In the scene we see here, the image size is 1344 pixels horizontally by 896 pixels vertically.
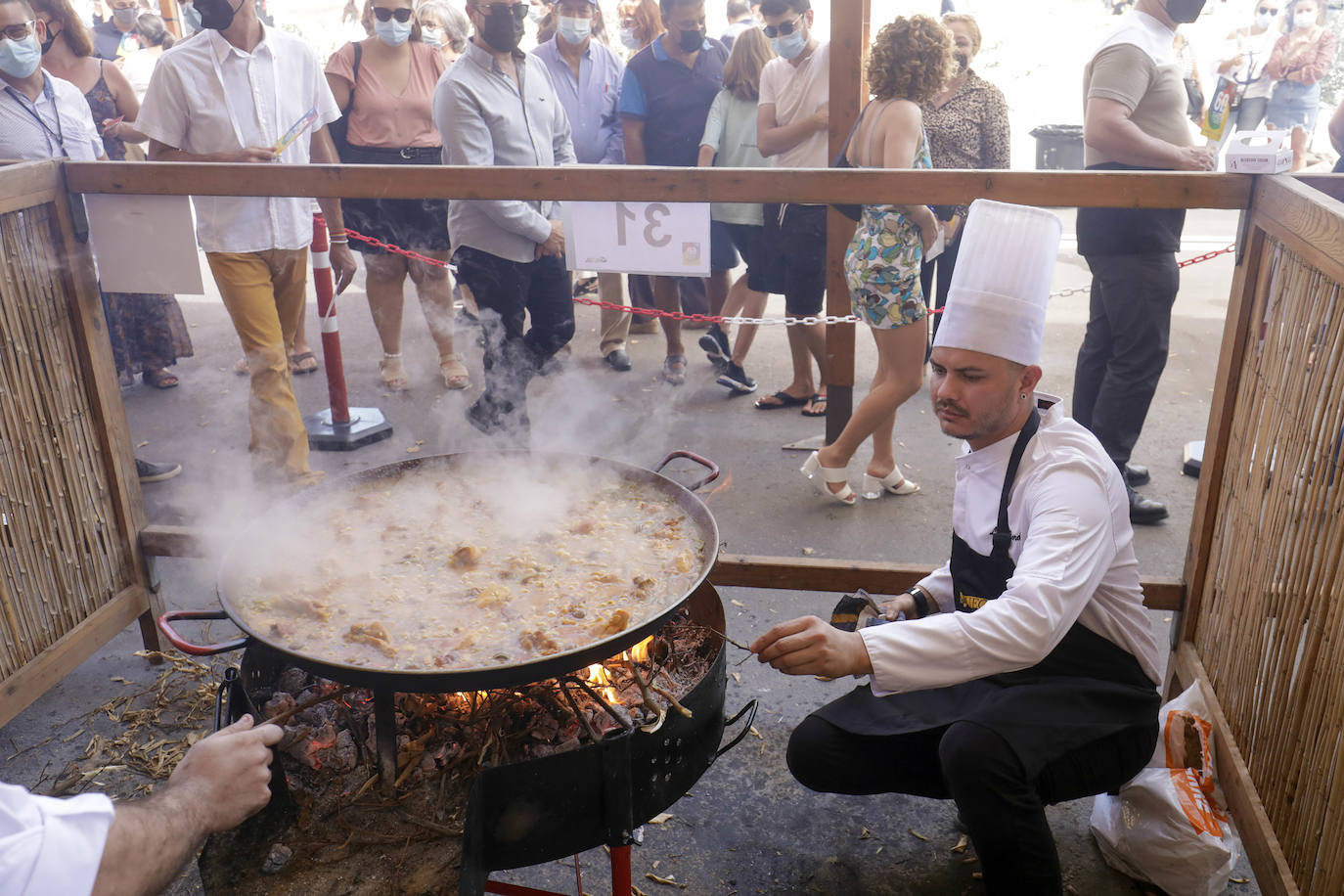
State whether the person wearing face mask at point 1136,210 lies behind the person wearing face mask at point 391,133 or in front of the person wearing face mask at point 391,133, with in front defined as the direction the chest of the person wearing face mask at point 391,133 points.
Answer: in front

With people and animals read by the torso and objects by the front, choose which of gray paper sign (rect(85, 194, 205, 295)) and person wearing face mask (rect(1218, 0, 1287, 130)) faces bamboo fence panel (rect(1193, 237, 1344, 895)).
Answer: the person wearing face mask

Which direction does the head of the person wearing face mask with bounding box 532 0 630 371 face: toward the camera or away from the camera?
toward the camera

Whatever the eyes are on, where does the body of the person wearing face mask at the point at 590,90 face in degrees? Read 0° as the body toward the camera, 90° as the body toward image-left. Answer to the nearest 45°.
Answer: approximately 0°

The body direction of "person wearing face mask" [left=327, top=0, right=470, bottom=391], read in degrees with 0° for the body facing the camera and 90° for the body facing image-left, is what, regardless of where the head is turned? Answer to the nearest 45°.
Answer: approximately 0°

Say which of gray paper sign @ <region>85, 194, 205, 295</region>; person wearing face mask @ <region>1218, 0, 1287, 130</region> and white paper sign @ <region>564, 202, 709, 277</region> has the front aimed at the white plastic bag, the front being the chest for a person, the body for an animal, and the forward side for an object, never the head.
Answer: the person wearing face mask

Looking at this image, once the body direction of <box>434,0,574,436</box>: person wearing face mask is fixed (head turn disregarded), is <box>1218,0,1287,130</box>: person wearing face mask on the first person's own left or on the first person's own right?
on the first person's own left

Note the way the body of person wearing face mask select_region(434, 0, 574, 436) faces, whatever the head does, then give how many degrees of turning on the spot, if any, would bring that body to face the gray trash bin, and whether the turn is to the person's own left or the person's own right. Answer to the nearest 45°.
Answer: approximately 90° to the person's own left

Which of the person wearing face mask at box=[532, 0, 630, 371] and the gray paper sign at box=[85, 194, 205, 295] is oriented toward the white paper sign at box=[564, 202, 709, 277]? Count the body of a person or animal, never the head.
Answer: the person wearing face mask

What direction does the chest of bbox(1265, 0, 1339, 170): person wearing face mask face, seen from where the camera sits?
toward the camera

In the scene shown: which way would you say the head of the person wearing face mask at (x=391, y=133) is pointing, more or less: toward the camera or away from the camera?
toward the camera

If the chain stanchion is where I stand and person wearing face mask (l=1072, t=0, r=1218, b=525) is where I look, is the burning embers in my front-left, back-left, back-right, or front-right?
front-right

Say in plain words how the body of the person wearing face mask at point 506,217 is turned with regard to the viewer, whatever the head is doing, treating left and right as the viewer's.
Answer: facing the viewer and to the right of the viewer
